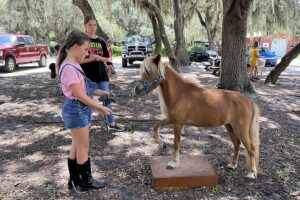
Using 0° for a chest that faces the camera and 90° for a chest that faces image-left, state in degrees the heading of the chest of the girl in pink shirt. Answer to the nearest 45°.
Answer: approximately 270°

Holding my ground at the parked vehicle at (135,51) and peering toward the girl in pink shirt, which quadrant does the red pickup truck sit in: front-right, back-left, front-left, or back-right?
front-right

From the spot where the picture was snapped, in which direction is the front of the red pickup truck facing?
facing the viewer and to the left of the viewer

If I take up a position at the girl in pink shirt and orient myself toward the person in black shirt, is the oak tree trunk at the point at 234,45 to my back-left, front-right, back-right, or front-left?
front-right

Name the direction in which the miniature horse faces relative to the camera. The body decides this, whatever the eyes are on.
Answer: to the viewer's left

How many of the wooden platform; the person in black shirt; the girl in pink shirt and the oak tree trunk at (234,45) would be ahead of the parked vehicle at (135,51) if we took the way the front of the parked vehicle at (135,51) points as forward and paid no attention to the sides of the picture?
4

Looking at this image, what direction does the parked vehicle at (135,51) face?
toward the camera

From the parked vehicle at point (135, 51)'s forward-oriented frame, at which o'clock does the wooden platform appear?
The wooden platform is roughly at 12 o'clock from the parked vehicle.

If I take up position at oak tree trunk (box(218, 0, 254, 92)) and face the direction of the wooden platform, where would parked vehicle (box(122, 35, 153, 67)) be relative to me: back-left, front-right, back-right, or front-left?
back-right

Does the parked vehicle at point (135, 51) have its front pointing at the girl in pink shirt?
yes

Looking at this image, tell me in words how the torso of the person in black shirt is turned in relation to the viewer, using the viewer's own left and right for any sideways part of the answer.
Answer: facing the viewer and to the right of the viewer

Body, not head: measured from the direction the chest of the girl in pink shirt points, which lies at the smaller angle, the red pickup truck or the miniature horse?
the miniature horse

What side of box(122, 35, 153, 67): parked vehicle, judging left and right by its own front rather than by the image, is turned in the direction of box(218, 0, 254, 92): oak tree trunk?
front

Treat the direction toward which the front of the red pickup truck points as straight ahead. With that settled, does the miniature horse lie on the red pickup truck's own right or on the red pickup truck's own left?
on the red pickup truck's own left

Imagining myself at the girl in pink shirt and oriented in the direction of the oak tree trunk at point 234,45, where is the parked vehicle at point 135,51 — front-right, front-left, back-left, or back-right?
front-left

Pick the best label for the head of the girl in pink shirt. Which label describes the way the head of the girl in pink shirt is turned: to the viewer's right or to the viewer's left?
to the viewer's right
